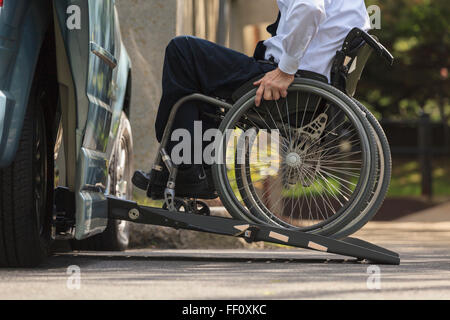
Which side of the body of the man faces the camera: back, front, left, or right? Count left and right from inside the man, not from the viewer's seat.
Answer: left

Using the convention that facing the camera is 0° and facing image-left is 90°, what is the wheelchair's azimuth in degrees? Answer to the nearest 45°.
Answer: approximately 90°
